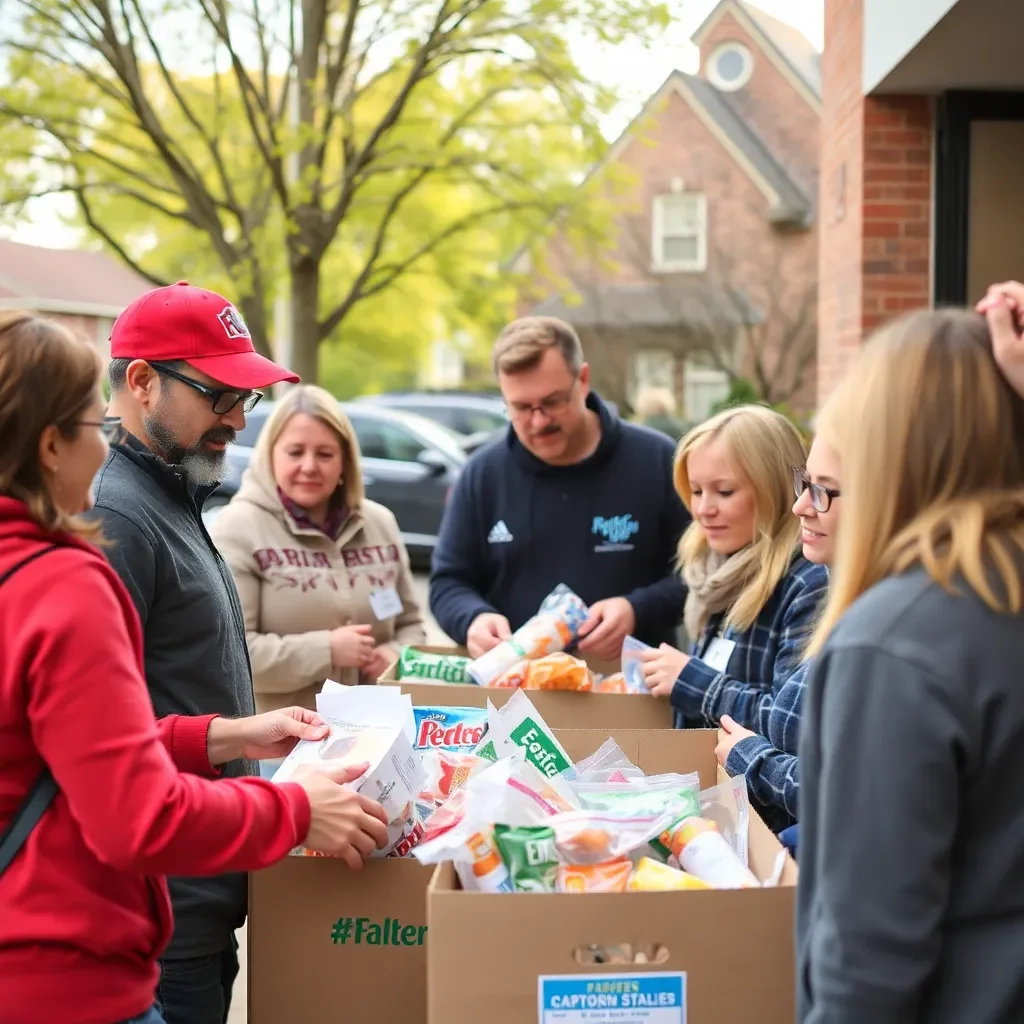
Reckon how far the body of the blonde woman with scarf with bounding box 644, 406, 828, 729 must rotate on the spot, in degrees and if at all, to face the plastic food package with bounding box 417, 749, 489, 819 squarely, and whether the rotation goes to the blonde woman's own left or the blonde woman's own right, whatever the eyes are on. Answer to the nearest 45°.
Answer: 0° — they already face it

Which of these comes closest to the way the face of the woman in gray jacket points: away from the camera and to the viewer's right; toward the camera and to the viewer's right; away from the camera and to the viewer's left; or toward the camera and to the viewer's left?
away from the camera and to the viewer's left

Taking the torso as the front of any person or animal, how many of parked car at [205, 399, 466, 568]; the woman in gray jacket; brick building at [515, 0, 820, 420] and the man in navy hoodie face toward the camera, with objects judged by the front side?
2

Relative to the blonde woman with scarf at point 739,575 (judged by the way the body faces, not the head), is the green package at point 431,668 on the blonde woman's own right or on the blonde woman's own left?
on the blonde woman's own right

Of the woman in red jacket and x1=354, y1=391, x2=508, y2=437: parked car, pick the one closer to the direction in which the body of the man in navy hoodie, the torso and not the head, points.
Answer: the woman in red jacket

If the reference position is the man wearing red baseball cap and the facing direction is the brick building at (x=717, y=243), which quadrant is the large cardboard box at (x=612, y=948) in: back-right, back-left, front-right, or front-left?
back-right

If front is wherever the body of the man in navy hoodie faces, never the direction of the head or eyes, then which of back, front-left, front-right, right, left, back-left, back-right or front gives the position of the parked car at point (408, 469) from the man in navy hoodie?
back

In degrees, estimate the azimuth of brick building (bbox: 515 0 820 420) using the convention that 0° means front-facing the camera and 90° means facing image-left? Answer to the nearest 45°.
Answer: approximately 0°

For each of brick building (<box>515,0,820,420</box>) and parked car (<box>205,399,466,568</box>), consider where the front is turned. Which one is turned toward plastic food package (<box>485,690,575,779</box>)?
the brick building

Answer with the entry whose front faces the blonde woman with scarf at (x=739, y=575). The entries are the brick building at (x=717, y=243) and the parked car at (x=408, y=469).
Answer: the brick building

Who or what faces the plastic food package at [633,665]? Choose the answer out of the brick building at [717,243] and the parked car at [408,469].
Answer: the brick building
